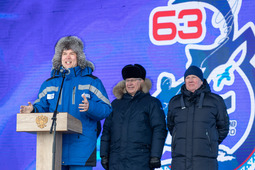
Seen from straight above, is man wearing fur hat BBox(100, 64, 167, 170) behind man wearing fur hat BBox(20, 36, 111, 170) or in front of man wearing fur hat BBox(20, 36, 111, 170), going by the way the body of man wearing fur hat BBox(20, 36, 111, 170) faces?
behind

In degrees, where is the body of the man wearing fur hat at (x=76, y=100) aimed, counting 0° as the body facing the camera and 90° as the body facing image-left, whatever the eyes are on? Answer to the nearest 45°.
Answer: approximately 45°
